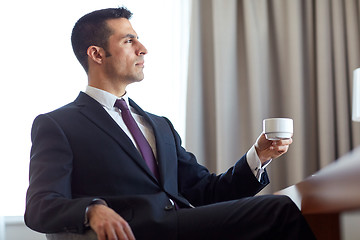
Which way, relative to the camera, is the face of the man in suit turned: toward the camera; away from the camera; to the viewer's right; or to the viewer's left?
to the viewer's right

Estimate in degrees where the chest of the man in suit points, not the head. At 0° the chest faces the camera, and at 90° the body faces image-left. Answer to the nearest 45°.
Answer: approximately 315°

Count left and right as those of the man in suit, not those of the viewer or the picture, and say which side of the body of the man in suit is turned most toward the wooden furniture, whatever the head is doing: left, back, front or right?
front
